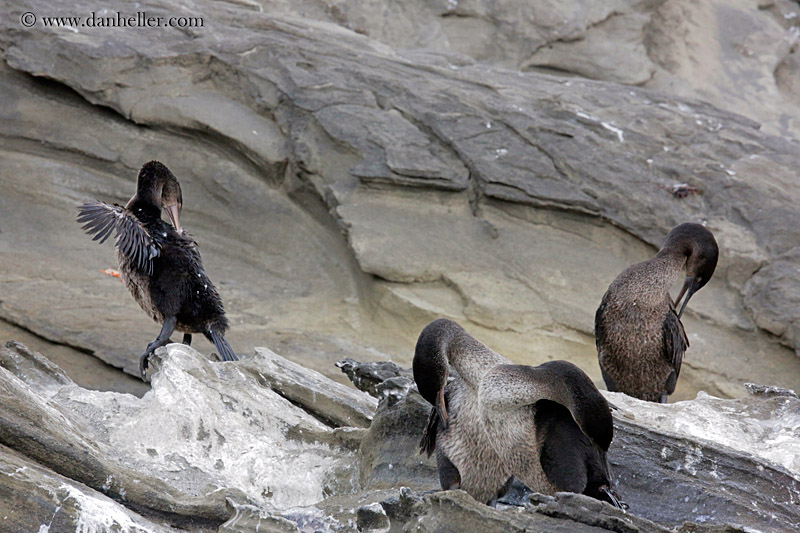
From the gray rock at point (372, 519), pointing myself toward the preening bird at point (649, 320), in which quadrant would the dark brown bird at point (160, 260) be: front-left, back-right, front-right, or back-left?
front-left

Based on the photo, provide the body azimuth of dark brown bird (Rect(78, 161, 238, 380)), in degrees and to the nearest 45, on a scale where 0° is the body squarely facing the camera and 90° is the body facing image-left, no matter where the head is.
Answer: approximately 90°

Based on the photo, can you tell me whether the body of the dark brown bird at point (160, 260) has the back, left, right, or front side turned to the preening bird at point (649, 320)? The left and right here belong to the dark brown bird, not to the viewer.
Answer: back
